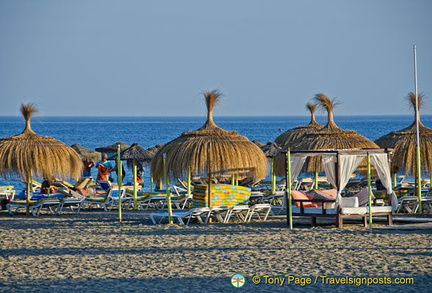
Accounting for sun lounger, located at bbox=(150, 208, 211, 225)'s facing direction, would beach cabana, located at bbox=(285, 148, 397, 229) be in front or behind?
behind

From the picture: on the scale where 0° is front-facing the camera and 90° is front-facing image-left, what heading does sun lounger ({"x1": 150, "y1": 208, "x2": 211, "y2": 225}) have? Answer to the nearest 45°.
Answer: approximately 90°

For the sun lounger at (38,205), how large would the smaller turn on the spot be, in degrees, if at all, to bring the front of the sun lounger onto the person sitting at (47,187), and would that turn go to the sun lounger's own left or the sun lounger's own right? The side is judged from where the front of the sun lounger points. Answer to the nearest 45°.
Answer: approximately 90° to the sun lounger's own right

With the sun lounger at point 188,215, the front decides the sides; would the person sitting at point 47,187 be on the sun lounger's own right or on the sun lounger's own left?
on the sun lounger's own right

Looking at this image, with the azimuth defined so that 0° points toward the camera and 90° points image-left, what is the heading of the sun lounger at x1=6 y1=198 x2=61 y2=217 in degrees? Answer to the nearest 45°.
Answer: approximately 90°

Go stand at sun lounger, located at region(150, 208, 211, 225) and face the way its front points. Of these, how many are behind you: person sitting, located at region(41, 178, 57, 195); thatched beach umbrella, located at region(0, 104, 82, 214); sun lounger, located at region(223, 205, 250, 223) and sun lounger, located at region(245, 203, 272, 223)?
2

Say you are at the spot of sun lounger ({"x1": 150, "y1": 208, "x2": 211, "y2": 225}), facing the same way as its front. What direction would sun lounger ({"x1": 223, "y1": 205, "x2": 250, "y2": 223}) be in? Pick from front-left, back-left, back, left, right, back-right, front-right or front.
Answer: back

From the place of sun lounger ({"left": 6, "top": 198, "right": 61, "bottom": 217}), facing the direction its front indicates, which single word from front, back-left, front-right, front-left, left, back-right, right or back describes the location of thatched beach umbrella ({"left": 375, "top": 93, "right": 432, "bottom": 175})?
back

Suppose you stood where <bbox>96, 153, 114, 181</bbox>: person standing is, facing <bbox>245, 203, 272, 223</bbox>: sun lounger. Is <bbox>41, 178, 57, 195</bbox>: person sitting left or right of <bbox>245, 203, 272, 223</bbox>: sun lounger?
right

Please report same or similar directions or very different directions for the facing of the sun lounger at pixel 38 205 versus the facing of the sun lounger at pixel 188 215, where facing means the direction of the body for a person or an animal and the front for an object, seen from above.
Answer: same or similar directions
